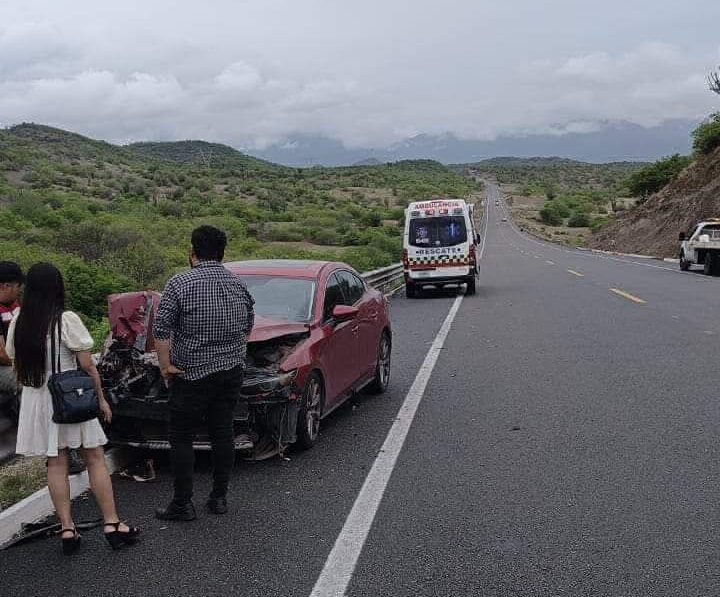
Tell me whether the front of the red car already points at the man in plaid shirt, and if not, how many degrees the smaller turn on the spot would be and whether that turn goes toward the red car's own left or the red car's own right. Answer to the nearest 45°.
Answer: approximately 45° to the red car's own left

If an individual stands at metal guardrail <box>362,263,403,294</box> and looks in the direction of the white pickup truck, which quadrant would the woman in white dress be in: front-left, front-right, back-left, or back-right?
back-right

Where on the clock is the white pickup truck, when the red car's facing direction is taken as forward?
The white pickup truck is roughly at 6 o'clock from the red car.

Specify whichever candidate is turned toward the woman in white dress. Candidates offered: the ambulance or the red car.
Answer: the red car

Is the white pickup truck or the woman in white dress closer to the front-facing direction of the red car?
the woman in white dress

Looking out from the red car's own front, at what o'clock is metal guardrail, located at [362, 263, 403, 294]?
The metal guardrail is roughly at 5 o'clock from the red car.

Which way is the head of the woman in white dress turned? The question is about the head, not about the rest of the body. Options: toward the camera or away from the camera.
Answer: away from the camera
